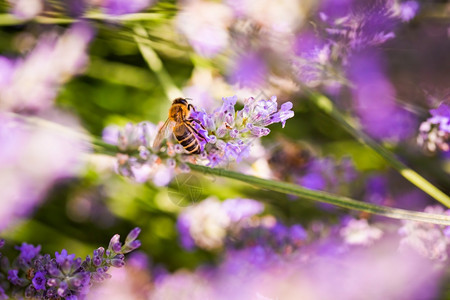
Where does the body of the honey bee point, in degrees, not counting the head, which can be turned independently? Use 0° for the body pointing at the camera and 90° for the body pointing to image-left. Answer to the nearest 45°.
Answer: approximately 180°

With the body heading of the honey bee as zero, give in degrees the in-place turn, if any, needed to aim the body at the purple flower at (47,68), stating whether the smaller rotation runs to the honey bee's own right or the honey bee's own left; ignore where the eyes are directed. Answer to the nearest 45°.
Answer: approximately 45° to the honey bee's own left
